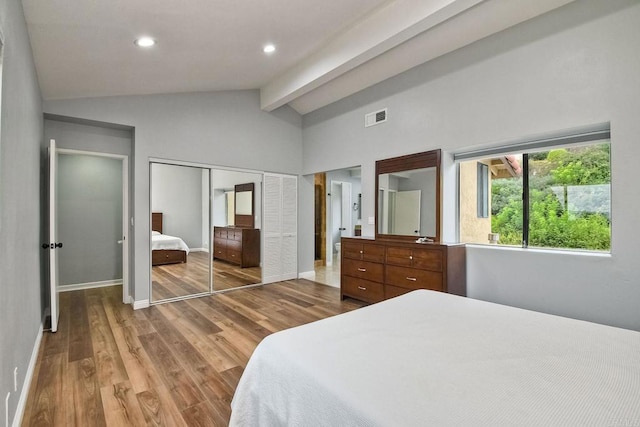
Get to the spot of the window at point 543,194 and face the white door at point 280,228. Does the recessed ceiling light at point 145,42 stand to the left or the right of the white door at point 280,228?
left

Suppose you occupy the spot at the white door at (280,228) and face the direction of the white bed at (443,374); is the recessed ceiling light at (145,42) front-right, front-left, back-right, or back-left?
front-right

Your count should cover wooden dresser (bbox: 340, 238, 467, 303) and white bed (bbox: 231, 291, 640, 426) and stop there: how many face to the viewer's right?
0

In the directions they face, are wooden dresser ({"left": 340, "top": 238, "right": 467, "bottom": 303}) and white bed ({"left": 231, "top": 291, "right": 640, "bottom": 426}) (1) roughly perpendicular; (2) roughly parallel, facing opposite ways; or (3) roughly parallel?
roughly perpendicular

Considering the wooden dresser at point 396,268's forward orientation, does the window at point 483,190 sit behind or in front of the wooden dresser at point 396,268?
behind

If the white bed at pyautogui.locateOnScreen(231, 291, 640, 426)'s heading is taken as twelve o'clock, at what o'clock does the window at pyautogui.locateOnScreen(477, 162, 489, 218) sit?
The window is roughly at 2 o'clock from the white bed.

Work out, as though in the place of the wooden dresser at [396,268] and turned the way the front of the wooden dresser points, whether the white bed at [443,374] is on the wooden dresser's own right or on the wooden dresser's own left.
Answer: on the wooden dresser's own left

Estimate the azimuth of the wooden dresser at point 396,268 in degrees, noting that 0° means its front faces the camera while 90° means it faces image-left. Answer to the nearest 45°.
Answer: approximately 45°

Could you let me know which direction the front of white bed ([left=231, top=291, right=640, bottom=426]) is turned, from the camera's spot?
facing away from the viewer and to the left of the viewer

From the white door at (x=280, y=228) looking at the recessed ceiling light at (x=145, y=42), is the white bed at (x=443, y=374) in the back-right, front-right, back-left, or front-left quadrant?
front-left

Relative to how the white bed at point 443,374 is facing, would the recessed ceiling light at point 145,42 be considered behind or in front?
in front

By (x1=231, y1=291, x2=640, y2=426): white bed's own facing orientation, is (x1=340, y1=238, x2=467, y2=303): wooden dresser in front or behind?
in front
